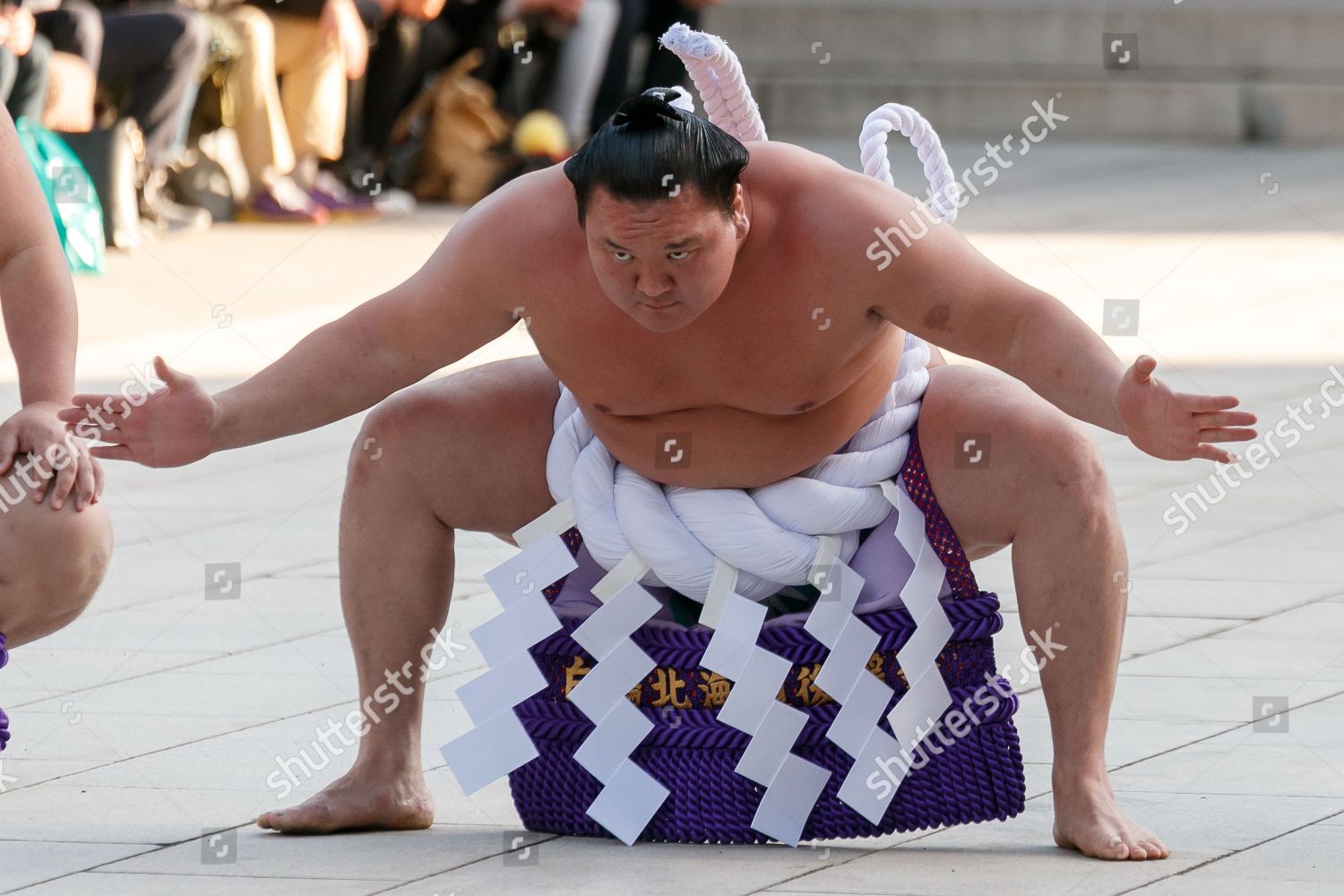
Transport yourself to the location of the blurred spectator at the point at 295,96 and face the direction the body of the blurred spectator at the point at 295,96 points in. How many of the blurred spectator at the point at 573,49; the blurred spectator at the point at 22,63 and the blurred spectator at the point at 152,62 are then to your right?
2

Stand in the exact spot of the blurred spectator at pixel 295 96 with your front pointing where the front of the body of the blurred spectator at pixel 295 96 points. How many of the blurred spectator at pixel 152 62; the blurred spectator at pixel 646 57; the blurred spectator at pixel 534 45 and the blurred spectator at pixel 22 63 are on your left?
2

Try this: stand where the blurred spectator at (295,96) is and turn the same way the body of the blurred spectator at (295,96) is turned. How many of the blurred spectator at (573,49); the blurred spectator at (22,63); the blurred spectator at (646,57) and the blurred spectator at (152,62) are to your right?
2

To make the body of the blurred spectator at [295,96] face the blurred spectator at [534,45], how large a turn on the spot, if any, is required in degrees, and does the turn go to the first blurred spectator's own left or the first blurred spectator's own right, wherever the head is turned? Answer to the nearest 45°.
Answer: approximately 90° to the first blurred spectator's own left

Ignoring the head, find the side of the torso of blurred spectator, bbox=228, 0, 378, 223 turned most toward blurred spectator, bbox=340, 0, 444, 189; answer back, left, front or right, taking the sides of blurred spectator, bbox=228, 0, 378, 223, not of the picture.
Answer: left

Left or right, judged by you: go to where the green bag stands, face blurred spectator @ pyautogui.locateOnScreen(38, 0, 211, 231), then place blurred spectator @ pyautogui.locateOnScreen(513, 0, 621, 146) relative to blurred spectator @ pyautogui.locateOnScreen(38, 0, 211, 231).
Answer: right

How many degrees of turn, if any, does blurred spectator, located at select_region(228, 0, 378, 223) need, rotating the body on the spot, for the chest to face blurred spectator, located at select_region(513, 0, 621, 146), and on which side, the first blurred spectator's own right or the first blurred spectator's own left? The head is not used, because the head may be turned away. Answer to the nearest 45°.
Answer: approximately 90° to the first blurred spectator's own left

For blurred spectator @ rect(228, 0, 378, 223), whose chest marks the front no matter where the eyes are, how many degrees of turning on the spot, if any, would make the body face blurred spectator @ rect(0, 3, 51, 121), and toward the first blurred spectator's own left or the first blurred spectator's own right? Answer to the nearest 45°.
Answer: approximately 90° to the first blurred spectator's own right

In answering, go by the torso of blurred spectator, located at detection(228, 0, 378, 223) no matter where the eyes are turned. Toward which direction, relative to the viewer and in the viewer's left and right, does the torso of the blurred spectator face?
facing the viewer and to the right of the viewer

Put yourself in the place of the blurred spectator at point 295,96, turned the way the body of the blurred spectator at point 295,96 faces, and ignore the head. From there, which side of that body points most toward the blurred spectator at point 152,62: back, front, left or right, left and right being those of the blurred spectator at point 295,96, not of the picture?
right

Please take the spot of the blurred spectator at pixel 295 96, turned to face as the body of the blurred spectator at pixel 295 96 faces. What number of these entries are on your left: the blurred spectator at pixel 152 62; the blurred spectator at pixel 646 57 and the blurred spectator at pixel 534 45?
2
